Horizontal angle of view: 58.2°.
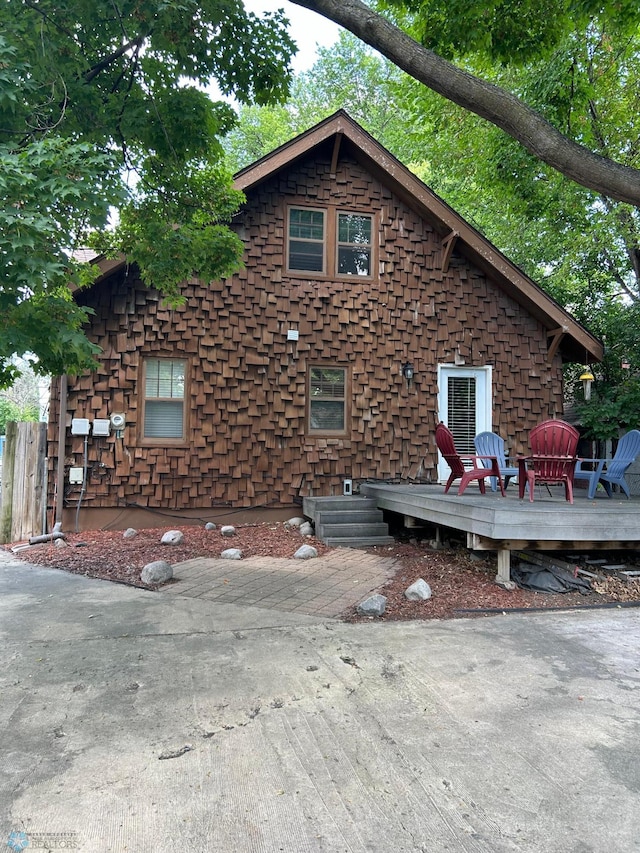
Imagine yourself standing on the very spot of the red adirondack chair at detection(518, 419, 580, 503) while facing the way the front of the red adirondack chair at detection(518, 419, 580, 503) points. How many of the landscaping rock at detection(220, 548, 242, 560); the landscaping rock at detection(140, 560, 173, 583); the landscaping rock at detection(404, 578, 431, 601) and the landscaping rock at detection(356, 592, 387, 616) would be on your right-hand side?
0

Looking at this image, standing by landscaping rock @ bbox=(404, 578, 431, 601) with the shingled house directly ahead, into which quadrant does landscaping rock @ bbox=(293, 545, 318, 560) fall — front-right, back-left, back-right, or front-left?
front-left

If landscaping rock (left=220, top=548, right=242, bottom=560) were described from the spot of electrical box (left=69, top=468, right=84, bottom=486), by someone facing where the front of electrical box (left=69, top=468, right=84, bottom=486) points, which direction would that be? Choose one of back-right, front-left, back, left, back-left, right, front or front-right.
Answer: front-left

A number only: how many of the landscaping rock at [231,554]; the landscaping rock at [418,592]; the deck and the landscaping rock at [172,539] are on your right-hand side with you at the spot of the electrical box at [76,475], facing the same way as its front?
0

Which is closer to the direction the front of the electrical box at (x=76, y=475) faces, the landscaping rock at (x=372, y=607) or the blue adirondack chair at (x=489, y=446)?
the landscaping rock

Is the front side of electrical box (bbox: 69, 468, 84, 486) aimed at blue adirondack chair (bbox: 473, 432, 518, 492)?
no

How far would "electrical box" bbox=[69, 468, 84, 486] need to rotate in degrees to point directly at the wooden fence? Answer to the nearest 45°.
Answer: approximately 135° to its right

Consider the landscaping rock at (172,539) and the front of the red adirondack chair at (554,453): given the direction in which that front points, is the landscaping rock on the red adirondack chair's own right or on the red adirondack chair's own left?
on the red adirondack chair's own left

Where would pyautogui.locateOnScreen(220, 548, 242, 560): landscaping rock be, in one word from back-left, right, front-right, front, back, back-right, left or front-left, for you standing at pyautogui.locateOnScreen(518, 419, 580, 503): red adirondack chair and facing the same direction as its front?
front-left

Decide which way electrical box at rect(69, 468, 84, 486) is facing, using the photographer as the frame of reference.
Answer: facing the viewer
